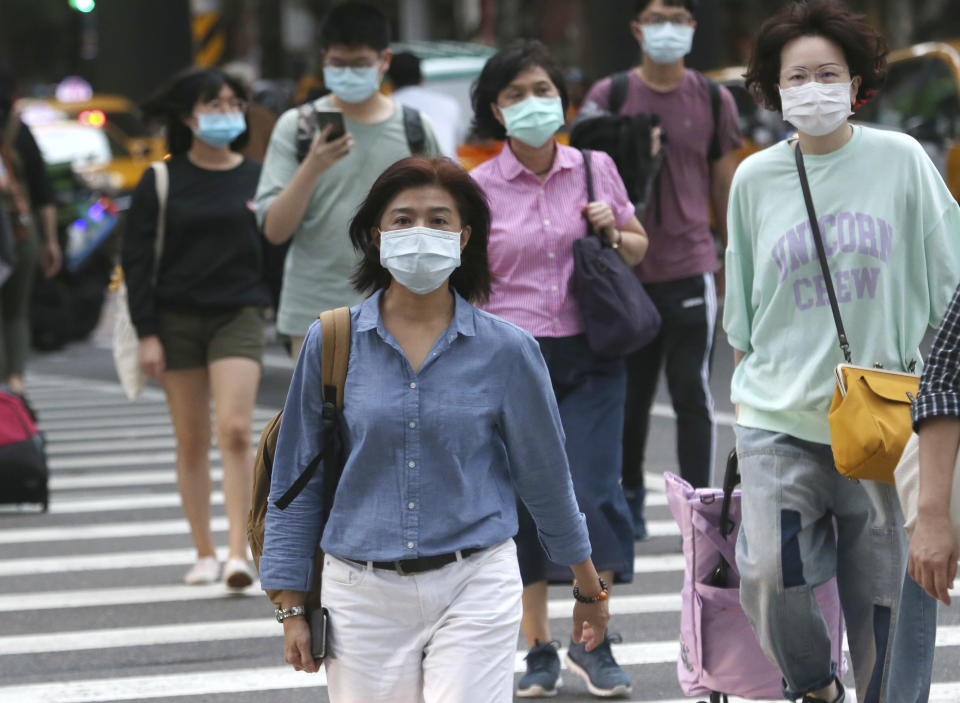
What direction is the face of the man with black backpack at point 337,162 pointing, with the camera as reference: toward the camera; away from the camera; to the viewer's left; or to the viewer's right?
toward the camera

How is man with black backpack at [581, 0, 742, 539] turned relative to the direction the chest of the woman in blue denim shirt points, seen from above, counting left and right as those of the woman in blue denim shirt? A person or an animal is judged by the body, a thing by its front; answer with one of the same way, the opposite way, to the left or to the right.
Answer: the same way

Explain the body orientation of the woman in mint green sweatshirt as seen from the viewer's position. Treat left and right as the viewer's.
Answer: facing the viewer

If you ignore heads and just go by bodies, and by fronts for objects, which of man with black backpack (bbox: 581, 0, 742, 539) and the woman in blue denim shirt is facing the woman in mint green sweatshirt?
the man with black backpack

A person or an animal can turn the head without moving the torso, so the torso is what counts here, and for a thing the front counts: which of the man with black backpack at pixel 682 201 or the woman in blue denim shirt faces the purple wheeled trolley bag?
the man with black backpack

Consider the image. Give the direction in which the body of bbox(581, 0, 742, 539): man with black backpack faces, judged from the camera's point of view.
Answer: toward the camera

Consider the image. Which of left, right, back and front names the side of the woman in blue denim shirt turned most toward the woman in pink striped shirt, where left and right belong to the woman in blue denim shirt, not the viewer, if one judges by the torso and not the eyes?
back

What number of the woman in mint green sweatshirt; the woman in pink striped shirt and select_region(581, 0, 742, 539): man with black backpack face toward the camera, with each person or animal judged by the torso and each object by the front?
3

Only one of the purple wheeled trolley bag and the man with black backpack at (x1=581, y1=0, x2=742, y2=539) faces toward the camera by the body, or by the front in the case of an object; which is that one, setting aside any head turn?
the man with black backpack

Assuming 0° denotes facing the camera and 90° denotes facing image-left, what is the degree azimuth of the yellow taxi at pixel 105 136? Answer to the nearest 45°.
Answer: approximately 45°

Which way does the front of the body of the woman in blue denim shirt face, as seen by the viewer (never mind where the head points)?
toward the camera

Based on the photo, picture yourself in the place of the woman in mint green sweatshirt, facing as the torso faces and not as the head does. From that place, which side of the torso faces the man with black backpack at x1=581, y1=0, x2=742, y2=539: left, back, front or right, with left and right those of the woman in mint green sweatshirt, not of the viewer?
back

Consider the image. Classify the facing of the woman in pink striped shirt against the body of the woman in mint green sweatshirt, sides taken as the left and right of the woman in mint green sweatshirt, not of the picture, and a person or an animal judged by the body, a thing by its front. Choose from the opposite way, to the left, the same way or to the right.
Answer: the same way

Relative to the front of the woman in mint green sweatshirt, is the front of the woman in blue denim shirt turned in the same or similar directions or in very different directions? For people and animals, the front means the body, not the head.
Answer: same or similar directions

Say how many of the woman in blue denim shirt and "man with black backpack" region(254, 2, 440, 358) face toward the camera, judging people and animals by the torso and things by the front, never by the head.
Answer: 2

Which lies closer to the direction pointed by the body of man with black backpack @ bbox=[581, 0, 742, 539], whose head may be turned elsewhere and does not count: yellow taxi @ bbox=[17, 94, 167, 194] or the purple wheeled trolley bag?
the purple wheeled trolley bag

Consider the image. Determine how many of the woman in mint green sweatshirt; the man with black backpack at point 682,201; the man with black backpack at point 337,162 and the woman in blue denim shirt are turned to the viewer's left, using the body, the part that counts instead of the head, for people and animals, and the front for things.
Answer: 0

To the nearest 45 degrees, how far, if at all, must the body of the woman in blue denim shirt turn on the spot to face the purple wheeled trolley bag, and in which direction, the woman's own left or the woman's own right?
approximately 135° to the woman's own left

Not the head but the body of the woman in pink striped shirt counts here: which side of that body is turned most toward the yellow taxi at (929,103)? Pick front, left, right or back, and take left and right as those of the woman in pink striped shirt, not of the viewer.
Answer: back
